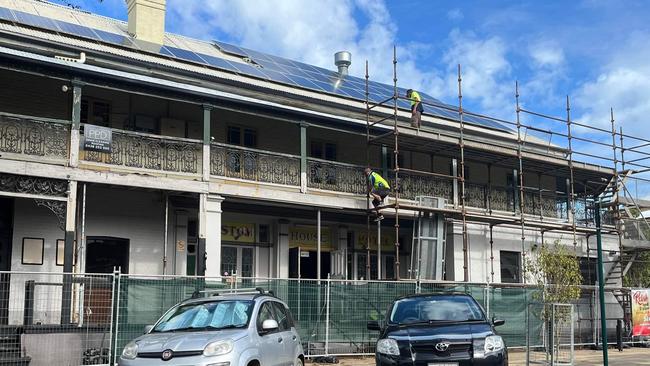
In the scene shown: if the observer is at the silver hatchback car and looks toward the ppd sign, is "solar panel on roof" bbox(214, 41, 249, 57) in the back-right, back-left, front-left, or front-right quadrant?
front-right

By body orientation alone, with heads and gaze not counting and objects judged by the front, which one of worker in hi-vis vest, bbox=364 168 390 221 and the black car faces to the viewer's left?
the worker in hi-vis vest

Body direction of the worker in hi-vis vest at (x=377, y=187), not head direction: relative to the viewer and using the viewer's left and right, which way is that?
facing to the left of the viewer

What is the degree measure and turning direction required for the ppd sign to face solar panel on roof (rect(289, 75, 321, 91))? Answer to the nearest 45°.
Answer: approximately 135° to its left

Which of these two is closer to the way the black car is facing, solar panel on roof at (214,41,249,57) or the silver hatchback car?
the silver hatchback car

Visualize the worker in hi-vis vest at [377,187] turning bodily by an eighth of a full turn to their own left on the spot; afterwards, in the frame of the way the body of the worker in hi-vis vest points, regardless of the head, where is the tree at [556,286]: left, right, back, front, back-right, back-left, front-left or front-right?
left

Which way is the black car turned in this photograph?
toward the camera

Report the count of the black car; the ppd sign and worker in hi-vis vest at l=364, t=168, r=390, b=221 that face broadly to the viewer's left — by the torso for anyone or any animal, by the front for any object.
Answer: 1

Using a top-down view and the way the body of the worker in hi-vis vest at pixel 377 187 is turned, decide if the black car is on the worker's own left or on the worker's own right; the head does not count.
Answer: on the worker's own left

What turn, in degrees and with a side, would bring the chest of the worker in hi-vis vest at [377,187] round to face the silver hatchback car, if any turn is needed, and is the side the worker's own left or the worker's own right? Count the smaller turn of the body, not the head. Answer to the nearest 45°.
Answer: approximately 90° to the worker's own left

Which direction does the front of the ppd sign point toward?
toward the camera

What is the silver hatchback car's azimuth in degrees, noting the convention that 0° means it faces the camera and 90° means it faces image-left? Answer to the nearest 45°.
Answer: approximately 45°

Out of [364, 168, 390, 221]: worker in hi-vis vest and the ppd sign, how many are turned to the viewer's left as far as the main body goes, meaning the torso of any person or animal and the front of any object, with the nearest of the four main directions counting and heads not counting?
1

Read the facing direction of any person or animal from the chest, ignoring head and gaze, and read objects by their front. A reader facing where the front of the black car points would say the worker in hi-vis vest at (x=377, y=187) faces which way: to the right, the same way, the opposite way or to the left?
to the right

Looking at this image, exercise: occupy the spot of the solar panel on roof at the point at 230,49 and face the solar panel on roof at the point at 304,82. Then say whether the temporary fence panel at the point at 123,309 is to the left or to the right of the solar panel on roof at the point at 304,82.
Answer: right
